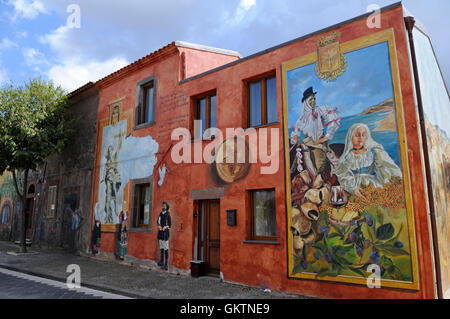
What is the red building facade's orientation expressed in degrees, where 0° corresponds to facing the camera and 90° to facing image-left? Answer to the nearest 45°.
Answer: approximately 45°

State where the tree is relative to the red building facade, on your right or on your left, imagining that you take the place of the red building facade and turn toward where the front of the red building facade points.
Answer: on your right
